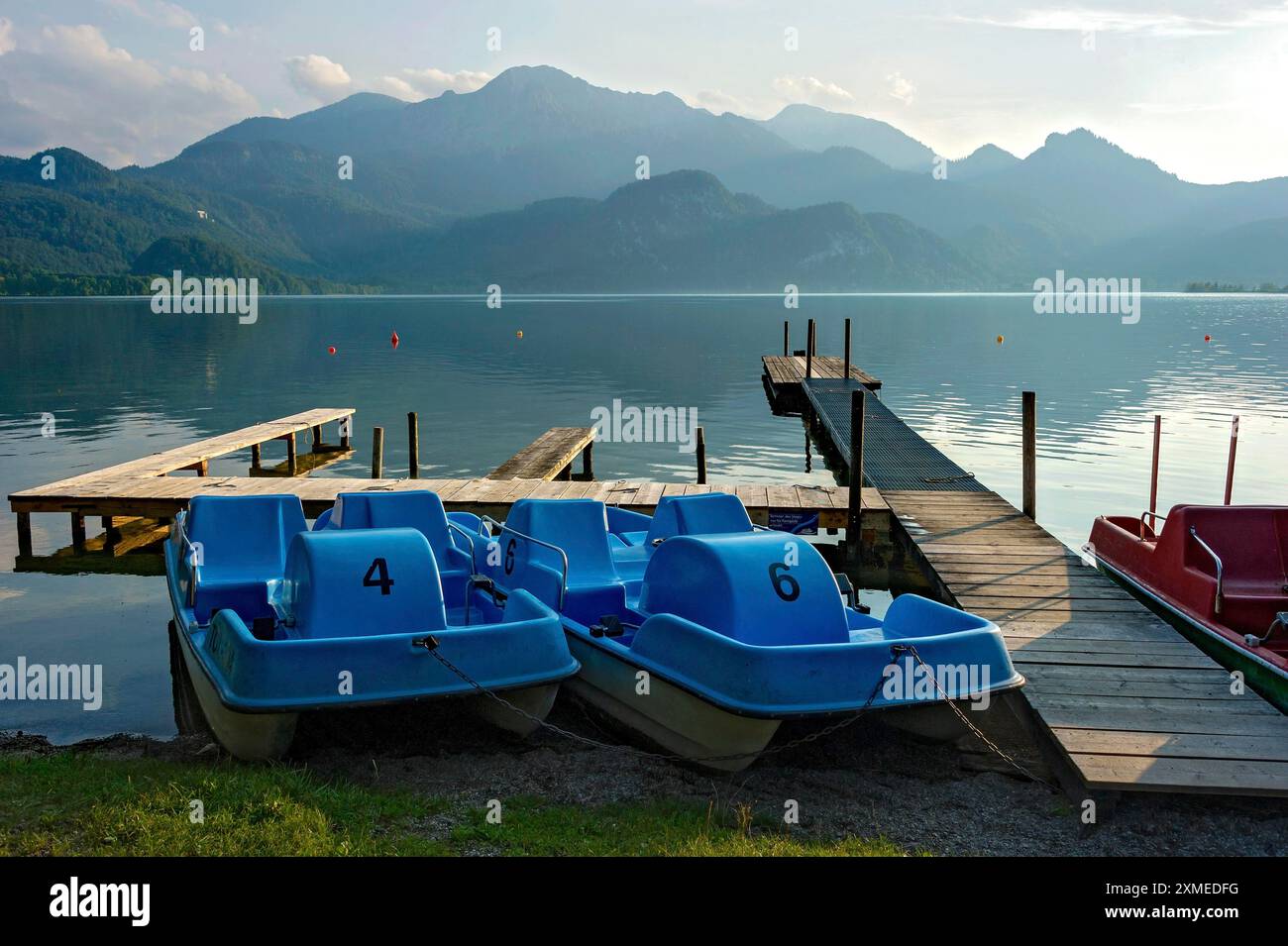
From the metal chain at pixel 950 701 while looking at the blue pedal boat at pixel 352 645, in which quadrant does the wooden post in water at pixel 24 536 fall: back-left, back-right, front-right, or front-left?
front-right

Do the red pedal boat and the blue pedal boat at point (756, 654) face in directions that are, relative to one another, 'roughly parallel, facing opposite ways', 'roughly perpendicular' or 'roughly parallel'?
roughly parallel

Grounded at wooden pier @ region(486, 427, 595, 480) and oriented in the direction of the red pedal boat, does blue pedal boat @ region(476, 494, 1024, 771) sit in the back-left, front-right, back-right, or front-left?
front-right
